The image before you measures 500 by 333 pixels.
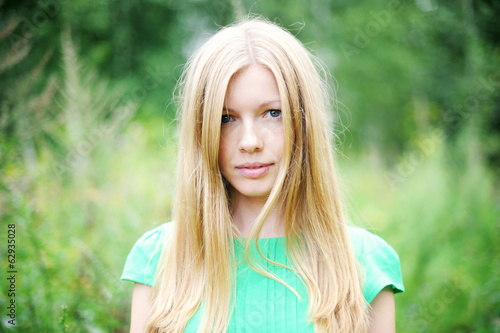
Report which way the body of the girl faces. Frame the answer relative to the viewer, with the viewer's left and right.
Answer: facing the viewer

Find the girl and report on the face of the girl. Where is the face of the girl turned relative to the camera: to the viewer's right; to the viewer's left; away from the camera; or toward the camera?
toward the camera
